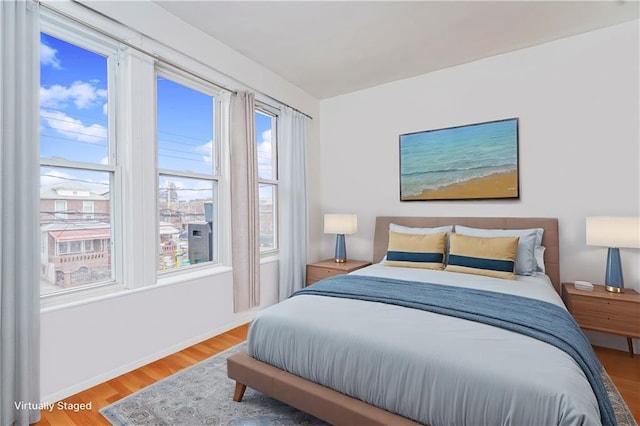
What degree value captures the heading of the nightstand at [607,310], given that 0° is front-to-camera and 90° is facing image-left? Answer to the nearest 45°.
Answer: approximately 0°

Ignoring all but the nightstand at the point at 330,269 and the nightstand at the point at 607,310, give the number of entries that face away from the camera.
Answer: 0

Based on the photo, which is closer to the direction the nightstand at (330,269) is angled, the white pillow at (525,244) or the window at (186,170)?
the window

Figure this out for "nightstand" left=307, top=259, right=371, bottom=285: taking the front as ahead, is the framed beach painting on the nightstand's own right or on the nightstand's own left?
on the nightstand's own left

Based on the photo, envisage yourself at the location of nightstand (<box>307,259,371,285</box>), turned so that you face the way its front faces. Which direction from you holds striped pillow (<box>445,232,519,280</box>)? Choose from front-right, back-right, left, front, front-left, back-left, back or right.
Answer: left

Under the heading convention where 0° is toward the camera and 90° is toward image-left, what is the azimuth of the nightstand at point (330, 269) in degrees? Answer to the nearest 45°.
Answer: approximately 45°

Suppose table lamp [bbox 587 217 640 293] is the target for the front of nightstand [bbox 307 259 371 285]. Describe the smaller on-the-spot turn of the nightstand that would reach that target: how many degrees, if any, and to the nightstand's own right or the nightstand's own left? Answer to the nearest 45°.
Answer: approximately 90° to the nightstand's own left

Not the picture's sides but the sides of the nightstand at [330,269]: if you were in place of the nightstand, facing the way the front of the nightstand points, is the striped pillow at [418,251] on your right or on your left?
on your left
